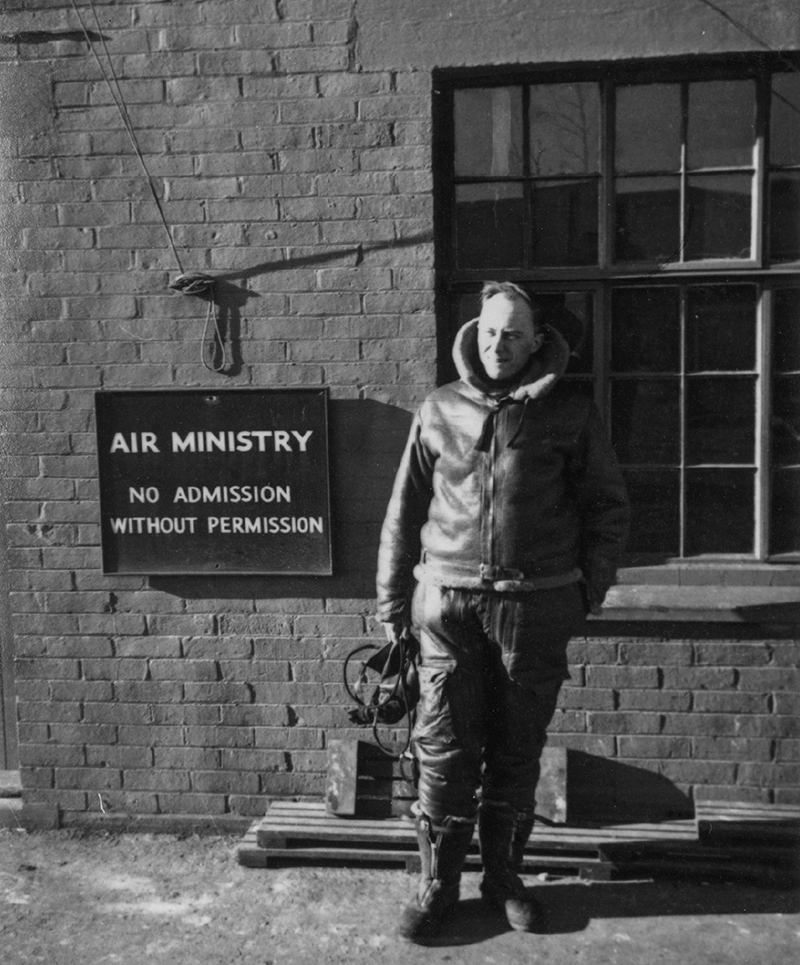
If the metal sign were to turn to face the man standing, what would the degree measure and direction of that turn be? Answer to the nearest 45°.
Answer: approximately 45° to its left

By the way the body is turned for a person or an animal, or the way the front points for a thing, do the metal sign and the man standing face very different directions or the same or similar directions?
same or similar directions

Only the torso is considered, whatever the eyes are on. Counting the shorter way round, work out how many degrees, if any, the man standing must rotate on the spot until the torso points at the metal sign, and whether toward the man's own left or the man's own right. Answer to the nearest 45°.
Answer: approximately 135° to the man's own right

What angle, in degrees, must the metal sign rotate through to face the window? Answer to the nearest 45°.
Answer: approximately 90° to its left

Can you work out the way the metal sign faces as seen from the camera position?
facing the viewer

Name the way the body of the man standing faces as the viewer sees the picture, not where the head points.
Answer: toward the camera

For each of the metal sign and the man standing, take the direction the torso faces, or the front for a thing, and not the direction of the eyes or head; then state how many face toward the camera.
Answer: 2
